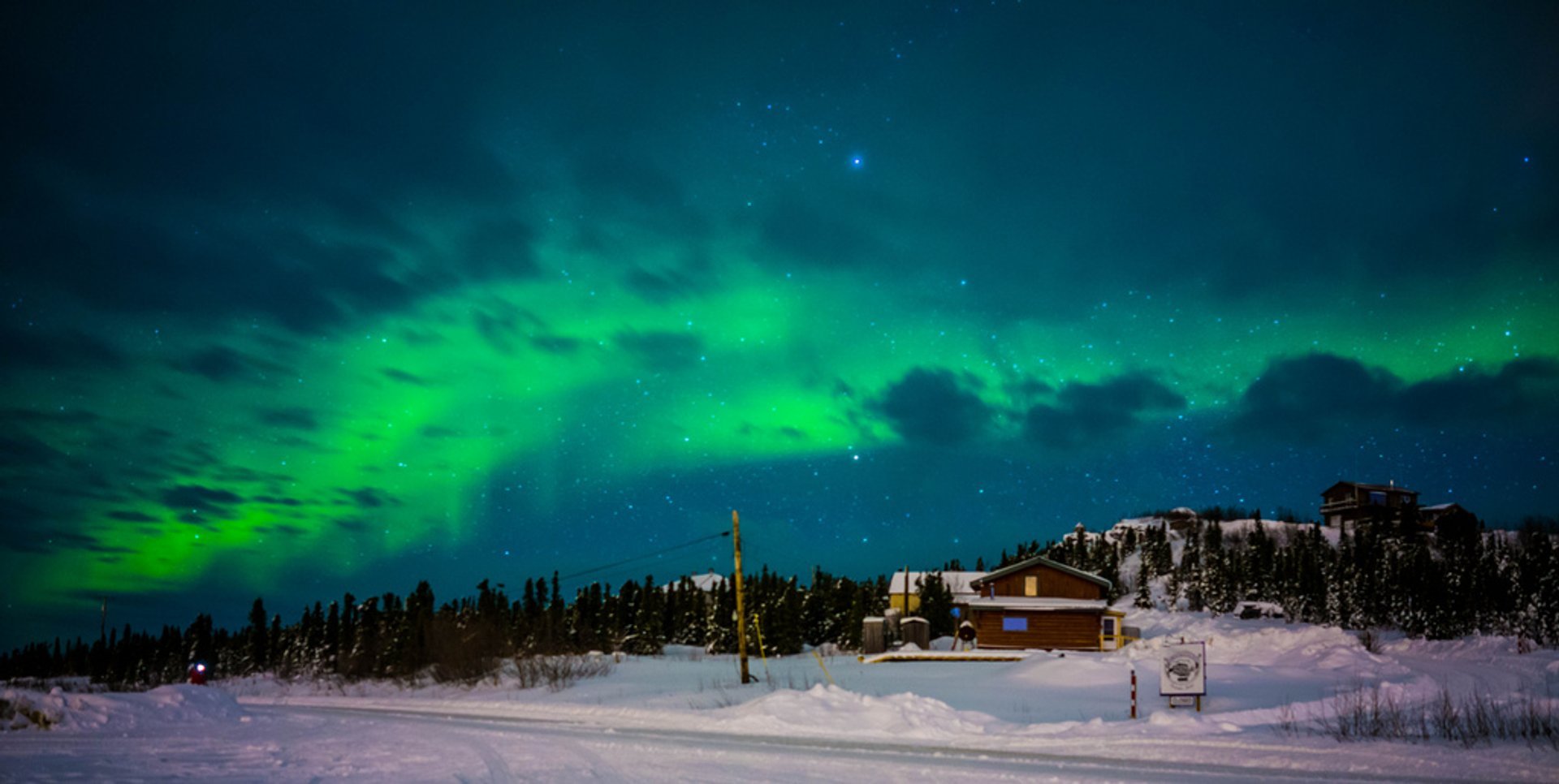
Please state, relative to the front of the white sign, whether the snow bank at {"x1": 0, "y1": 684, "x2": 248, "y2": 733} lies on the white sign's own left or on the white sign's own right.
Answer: on the white sign's own right

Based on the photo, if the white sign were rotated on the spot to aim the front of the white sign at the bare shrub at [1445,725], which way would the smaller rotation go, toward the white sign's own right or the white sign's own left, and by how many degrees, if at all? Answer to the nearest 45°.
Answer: approximately 45° to the white sign's own left

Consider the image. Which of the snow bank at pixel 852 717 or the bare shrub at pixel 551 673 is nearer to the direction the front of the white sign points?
the snow bank

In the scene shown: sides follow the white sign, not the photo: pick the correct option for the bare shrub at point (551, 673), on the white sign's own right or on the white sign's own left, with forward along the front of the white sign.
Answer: on the white sign's own right

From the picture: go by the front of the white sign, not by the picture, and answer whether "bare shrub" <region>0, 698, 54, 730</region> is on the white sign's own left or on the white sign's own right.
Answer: on the white sign's own right

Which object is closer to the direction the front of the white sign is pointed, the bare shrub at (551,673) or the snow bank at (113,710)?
the snow bank

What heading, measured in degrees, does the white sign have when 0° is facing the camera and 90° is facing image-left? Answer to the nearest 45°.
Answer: approximately 0°

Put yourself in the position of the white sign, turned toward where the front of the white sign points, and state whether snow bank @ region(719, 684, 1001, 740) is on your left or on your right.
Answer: on your right
